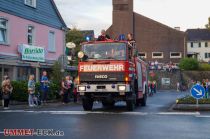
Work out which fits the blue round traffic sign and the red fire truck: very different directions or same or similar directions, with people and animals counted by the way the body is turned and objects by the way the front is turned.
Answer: same or similar directions

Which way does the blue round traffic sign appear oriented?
toward the camera

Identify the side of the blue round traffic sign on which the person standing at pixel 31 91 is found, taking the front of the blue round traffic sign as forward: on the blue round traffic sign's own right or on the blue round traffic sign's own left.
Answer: on the blue round traffic sign's own right

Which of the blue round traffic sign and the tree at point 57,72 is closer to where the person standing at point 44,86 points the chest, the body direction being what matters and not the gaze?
the blue round traffic sign

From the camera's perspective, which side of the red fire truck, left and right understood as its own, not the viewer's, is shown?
front
